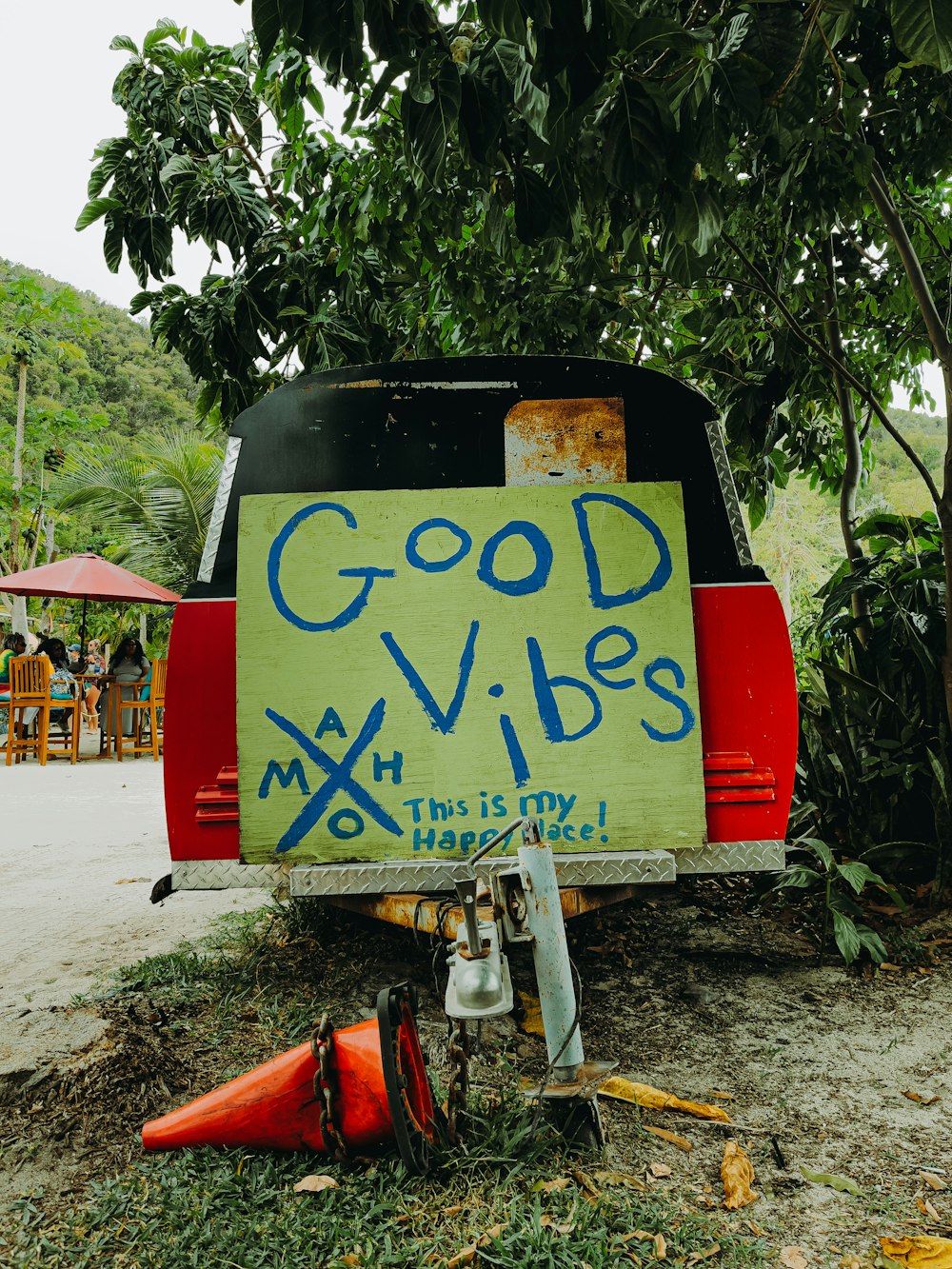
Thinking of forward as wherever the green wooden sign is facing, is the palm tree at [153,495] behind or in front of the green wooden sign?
behind

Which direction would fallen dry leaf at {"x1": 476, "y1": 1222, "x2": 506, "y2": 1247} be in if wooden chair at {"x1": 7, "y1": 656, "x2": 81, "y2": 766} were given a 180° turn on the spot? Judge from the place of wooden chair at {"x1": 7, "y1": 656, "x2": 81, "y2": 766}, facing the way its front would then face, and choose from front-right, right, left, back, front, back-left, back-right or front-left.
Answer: front-left

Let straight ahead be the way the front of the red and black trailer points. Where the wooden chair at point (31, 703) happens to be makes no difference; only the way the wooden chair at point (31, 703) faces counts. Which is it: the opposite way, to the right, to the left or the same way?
the opposite way

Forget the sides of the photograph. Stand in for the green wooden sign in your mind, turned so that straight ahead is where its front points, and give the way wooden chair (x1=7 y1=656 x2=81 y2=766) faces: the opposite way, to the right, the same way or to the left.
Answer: the opposite way

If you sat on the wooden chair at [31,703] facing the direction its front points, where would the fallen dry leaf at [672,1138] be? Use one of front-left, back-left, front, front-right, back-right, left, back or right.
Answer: back-right

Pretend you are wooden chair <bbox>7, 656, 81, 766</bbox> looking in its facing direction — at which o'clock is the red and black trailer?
The red and black trailer is roughly at 4 o'clock from the wooden chair.

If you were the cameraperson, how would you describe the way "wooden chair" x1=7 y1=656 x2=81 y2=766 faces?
facing away from the viewer and to the right of the viewer

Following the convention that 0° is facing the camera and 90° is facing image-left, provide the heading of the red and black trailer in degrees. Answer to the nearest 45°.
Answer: approximately 0°

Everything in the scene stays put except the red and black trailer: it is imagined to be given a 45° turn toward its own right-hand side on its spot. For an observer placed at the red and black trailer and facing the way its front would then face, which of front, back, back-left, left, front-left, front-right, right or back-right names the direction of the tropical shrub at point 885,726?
back
